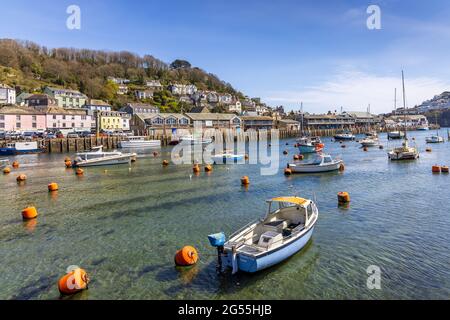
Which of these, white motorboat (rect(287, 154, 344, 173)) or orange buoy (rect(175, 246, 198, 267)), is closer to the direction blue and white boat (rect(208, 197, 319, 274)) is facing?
the white motorboat

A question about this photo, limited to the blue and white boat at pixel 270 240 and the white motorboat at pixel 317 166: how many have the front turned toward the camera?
0

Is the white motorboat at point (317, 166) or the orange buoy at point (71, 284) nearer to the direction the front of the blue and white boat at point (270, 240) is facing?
the white motorboat

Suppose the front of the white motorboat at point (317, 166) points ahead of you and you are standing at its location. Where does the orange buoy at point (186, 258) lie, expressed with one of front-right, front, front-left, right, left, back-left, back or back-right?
right

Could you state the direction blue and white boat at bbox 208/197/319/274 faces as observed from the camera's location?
facing away from the viewer and to the right of the viewer

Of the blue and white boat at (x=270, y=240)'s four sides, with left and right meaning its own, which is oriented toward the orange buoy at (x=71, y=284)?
back

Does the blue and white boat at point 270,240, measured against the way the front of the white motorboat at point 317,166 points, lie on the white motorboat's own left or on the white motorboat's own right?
on the white motorboat's own right

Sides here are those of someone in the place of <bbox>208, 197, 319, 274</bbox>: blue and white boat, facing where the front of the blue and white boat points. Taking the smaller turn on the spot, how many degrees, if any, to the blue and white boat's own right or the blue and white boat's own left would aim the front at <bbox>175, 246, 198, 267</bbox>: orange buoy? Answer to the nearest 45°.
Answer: approximately 135° to the blue and white boat's own left

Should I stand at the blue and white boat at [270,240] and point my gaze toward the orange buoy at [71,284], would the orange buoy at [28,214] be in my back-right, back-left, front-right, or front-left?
front-right

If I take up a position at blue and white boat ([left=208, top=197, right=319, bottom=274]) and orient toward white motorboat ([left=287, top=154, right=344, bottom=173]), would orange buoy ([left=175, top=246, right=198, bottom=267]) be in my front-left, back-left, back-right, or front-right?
back-left

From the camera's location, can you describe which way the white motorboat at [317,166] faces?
facing to the right of the viewer

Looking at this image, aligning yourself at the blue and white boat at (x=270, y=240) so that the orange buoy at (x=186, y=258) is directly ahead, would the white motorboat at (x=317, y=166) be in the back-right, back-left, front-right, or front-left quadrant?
back-right
